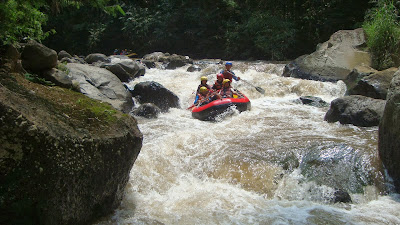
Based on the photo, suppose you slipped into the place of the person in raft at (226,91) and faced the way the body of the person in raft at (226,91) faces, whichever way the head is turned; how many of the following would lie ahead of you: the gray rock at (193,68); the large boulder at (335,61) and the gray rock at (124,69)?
0

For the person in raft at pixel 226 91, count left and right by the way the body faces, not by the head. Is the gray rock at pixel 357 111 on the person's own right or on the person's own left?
on the person's own left

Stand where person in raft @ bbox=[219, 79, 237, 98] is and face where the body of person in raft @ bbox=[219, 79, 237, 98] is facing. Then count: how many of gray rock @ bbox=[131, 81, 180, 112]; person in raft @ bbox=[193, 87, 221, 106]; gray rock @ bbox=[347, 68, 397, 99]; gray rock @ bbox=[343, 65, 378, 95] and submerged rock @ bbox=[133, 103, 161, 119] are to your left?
2

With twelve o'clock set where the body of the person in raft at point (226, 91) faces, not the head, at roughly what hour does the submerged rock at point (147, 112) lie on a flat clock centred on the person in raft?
The submerged rock is roughly at 2 o'clock from the person in raft.

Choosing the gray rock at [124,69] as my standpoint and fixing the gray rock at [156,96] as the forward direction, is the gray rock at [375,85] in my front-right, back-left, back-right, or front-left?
front-left

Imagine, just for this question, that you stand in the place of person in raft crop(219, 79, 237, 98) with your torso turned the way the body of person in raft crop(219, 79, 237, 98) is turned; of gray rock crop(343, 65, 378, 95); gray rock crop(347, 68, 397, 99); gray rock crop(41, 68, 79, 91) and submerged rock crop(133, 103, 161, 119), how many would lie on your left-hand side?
2

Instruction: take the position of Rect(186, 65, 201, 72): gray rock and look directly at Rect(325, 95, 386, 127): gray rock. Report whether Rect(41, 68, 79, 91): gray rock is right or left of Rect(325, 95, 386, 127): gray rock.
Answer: right

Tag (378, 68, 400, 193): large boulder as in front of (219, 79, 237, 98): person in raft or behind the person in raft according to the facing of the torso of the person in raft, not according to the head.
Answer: in front

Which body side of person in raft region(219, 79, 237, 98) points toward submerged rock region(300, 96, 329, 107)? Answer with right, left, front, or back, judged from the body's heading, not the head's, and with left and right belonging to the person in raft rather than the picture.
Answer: left

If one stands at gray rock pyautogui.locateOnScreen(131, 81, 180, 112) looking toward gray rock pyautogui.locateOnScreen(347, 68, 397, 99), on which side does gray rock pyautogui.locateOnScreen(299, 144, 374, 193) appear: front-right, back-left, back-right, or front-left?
front-right

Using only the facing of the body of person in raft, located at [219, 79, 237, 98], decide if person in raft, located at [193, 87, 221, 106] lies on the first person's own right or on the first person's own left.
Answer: on the first person's own right

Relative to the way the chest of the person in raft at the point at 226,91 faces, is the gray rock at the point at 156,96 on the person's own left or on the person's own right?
on the person's own right

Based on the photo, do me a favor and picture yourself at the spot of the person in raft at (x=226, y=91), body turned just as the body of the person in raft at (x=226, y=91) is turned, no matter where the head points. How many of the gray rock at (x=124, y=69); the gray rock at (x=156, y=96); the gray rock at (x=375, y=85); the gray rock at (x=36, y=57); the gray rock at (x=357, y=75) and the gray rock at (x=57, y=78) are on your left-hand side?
2

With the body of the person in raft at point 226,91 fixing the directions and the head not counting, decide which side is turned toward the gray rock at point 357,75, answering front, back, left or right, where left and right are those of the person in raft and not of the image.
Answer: left

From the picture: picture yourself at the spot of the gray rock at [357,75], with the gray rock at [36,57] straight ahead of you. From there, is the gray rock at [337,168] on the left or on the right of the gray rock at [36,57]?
left

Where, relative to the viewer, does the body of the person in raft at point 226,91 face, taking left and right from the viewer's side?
facing the viewer

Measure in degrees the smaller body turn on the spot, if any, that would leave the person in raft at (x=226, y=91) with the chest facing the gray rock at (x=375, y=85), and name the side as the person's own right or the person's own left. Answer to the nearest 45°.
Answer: approximately 90° to the person's own left
